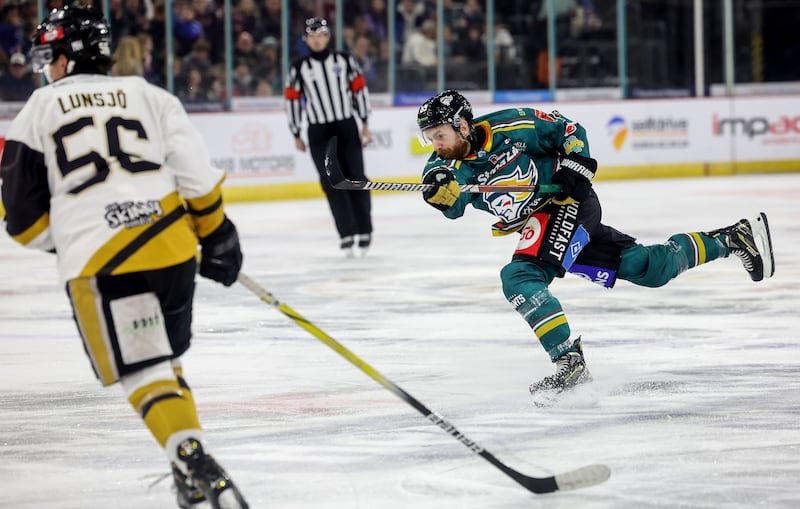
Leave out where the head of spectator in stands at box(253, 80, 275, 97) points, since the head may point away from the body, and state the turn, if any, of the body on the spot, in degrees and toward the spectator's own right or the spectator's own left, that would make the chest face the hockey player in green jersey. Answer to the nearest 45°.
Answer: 0° — they already face them

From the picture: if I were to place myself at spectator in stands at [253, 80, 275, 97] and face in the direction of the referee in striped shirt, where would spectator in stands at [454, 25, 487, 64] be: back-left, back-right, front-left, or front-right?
back-left

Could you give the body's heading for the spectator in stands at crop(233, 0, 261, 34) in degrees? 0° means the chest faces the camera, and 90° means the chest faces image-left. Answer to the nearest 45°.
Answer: approximately 0°

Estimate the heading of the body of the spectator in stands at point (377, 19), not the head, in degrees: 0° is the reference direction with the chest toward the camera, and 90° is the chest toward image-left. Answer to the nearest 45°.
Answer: approximately 0°

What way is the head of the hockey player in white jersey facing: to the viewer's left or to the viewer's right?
to the viewer's left

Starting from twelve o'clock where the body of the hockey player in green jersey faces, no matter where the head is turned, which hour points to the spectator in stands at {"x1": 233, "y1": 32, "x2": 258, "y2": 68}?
The spectator in stands is roughly at 4 o'clock from the hockey player in green jersey.

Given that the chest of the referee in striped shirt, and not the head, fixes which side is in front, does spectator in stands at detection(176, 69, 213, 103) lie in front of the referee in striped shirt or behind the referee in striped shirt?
behind
